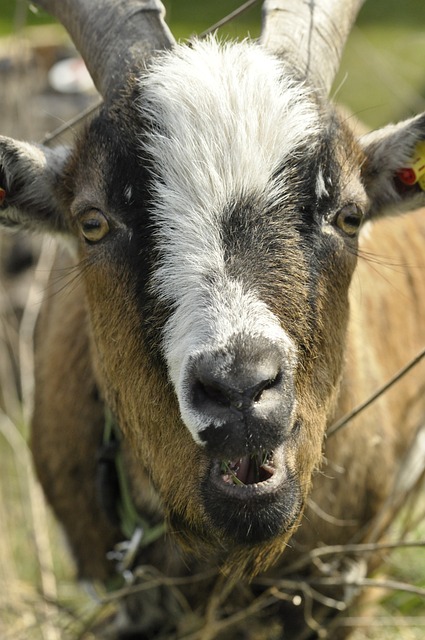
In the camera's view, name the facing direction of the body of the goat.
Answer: toward the camera
